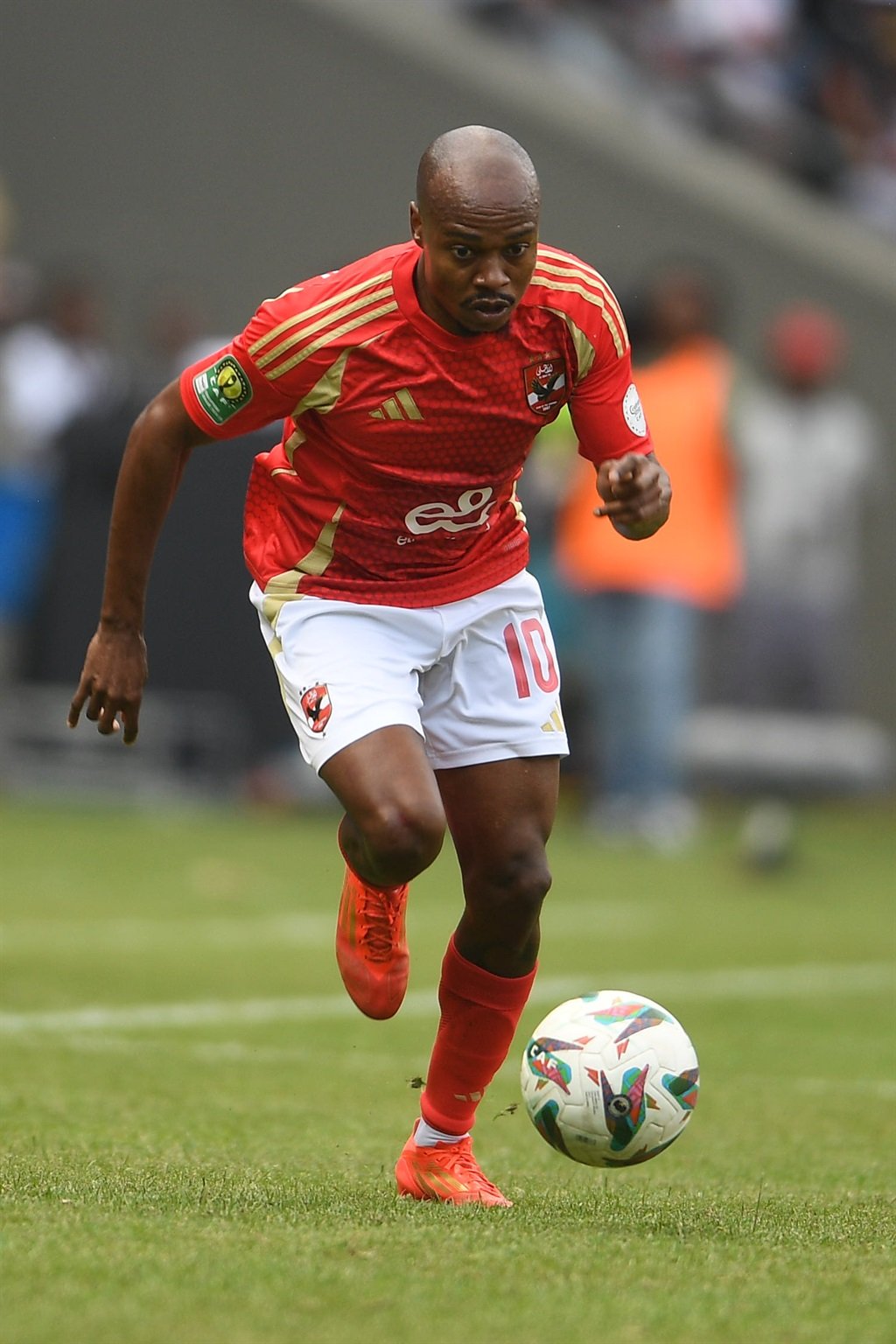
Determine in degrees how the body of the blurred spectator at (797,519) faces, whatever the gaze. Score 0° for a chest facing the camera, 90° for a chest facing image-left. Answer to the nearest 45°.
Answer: approximately 0°

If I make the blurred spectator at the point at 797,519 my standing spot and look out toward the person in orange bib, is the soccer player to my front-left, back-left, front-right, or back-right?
front-left

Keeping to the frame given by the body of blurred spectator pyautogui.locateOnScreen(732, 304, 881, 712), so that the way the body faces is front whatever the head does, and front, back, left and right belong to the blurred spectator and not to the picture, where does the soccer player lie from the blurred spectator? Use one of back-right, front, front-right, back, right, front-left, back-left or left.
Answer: front

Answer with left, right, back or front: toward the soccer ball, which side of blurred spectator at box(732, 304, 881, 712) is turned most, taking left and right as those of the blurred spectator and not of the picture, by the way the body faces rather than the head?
front

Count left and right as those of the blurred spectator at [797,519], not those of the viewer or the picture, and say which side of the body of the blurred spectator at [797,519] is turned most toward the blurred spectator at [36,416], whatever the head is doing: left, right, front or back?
right

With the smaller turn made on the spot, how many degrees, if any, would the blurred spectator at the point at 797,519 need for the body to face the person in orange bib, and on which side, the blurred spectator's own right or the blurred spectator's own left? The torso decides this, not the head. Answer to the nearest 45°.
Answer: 0° — they already face them
